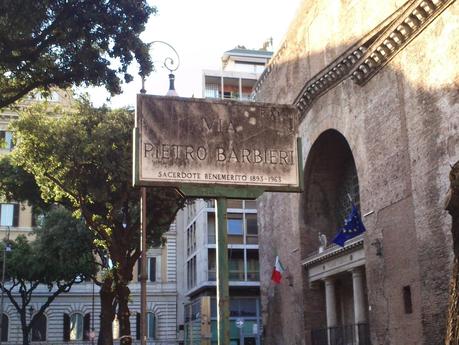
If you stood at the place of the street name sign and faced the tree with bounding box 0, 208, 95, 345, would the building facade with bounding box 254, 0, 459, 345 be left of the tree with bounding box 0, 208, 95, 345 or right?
right

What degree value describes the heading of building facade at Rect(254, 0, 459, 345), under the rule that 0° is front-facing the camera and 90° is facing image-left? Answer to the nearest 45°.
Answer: approximately 45°

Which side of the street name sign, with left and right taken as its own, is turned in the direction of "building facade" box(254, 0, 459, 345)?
back

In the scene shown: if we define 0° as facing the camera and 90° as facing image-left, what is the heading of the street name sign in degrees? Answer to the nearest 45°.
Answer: approximately 0°

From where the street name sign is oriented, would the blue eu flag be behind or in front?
behind
